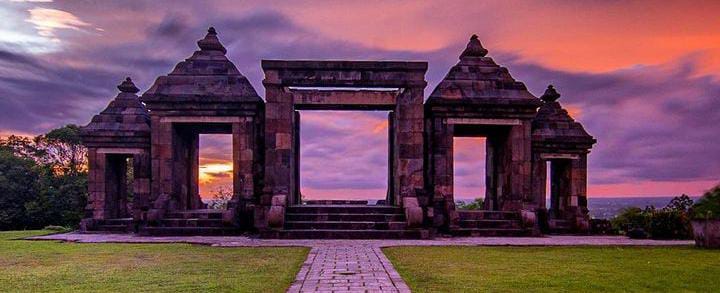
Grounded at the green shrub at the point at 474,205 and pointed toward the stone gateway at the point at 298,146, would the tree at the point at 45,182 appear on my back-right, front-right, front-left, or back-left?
front-right

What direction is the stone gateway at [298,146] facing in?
toward the camera

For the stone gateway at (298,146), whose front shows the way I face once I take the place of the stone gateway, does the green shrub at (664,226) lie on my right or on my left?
on my left

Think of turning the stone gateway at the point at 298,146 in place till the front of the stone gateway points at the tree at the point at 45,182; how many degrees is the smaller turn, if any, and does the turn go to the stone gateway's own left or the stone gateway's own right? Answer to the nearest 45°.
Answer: approximately 135° to the stone gateway's own right

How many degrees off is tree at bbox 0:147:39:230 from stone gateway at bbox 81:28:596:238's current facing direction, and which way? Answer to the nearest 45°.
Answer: approximately 135° to its right

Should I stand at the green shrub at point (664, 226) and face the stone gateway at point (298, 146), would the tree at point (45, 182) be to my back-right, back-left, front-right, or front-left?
front-right

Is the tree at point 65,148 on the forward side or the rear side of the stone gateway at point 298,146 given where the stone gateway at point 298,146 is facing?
on the rear side

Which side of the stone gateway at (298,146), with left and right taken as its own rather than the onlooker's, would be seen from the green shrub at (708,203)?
left
